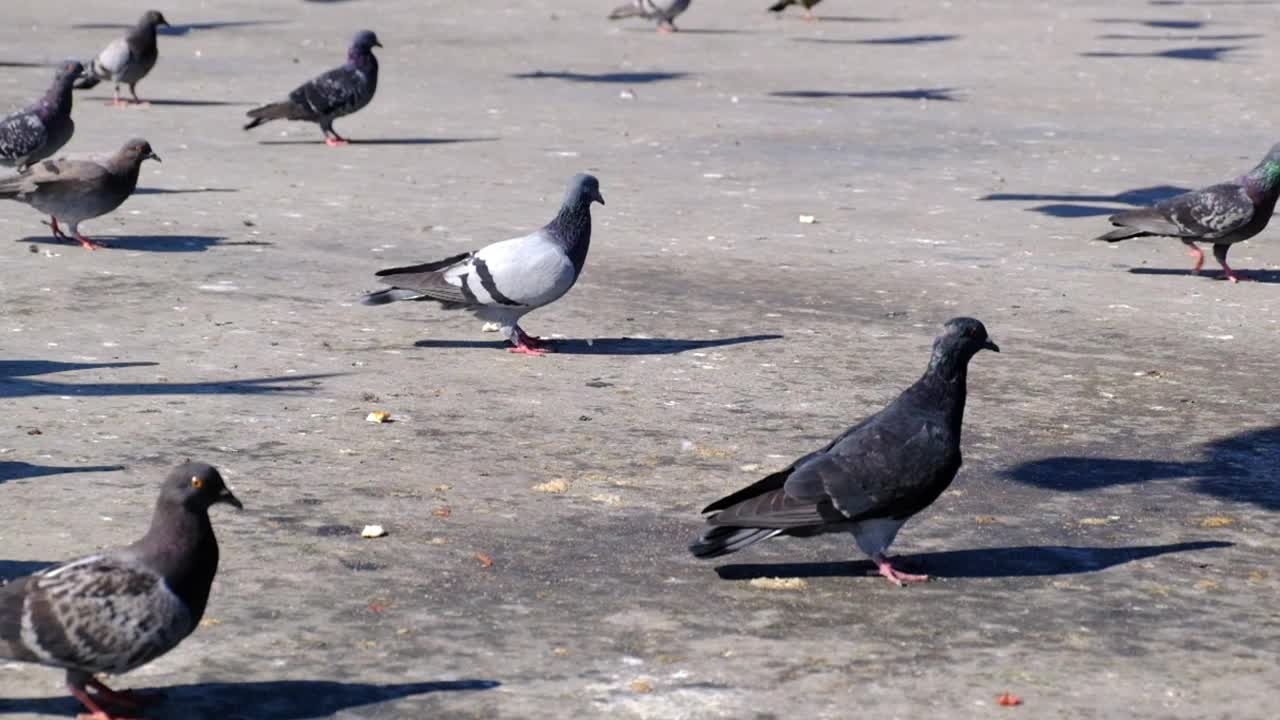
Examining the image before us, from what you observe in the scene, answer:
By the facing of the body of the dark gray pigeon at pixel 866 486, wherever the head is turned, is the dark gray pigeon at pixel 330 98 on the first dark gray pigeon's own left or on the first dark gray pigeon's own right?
on the first dark gray pigeon's own left

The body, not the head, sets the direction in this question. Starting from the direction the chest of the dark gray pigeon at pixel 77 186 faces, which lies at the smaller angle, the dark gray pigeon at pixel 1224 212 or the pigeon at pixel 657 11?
the dark gray pigeon

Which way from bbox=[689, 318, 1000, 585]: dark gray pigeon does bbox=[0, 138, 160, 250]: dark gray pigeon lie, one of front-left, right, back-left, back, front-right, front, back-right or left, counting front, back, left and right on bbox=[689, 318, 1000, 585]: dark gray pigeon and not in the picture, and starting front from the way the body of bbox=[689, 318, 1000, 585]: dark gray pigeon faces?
back-left

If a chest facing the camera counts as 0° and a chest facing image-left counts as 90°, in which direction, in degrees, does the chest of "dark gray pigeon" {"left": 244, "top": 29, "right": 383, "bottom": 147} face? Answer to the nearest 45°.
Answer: approximately 270°

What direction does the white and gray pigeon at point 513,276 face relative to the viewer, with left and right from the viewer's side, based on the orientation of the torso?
facing to the right of the viewer

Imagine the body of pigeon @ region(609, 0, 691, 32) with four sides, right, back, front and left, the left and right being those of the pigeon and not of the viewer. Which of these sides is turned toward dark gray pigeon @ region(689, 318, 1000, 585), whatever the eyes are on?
right

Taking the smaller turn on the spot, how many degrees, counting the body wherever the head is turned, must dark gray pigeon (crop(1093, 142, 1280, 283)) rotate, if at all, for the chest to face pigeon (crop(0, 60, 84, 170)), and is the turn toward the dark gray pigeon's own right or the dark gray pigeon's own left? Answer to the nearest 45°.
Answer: approximately 180°

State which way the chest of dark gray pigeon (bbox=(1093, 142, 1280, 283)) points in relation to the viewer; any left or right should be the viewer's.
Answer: facing to the right of the viewer

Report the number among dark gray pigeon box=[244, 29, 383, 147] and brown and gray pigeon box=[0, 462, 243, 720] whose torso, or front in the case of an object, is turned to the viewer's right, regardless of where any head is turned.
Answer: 2

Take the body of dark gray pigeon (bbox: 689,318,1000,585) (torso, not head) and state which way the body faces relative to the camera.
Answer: to the viewer's right

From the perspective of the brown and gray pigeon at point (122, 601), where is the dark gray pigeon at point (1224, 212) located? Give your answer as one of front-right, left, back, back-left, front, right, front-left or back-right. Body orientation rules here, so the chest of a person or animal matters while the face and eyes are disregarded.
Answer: front-left

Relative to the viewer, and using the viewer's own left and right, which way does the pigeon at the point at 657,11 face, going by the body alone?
facing to the right of the viewer

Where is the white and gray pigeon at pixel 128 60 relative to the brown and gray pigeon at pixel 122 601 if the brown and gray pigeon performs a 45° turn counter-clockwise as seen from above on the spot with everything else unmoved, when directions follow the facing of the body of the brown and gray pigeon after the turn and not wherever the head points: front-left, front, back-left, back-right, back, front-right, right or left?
front-left

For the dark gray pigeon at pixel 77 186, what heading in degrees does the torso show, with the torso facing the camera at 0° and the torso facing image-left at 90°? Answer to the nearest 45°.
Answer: approximately 270°

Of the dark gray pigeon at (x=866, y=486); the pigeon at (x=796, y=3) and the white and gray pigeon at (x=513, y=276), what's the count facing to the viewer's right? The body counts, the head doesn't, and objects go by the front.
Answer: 3

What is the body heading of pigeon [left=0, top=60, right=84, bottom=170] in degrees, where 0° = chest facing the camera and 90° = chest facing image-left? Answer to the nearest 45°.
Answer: approximately 270°

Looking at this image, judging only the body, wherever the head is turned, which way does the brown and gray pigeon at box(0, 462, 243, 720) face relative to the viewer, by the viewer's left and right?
facing to the right of the viewer
